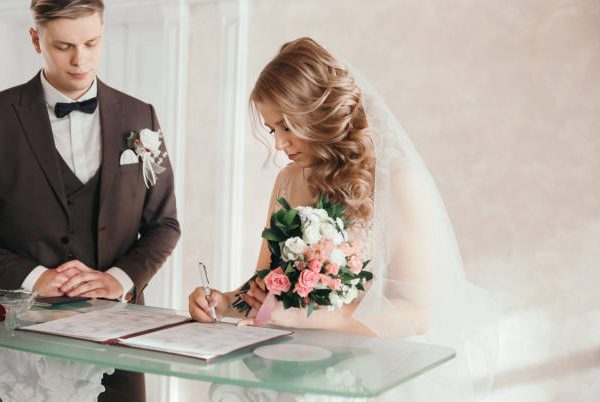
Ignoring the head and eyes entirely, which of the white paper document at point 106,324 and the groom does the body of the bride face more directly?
the white paper document

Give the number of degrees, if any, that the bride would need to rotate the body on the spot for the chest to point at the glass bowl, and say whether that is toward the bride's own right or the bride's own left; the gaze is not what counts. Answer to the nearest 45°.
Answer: approximately 45° to the bride's own right

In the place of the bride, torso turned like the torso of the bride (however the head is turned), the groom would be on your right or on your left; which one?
on your right

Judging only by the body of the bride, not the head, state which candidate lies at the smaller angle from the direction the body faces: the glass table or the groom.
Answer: the glass table

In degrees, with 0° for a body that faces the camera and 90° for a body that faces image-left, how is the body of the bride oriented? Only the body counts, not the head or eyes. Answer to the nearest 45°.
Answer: approximately 45°

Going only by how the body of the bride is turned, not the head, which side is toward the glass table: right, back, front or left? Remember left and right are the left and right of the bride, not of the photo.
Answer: front

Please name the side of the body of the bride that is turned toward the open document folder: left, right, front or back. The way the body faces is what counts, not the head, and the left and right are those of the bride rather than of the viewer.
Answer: front

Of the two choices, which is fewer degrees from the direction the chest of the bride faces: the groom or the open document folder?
the open document folder

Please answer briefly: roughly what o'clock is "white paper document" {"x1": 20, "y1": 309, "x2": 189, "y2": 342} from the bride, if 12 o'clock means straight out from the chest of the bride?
The white paper document is roughly at 1 o'clock from the bride.

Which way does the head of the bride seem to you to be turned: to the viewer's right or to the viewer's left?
to the viewer's left
